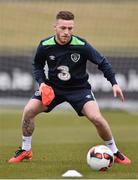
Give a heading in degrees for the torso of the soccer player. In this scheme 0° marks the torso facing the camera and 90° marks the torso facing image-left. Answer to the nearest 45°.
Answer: approximately 0°
